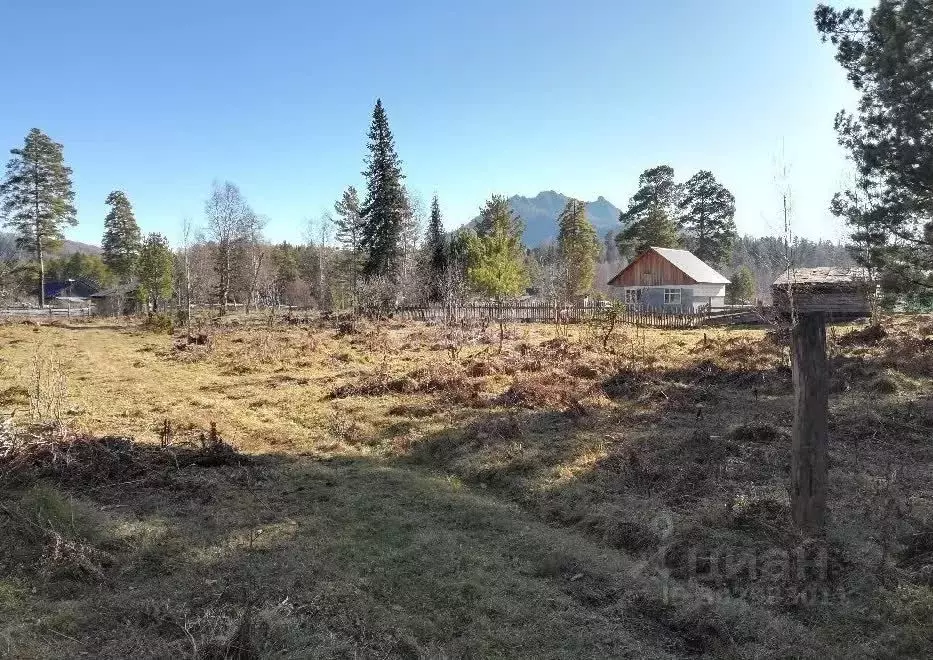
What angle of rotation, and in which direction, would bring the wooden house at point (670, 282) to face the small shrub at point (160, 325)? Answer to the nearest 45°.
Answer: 0° — it already faces it

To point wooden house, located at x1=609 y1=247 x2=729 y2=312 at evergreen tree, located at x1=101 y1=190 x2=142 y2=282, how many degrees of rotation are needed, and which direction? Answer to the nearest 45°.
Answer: approximately 45° to its right

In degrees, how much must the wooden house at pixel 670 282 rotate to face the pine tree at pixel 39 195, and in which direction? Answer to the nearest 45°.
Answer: approximately 45° to its right

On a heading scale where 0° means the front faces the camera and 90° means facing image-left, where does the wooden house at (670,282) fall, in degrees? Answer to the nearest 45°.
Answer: approximately 45°

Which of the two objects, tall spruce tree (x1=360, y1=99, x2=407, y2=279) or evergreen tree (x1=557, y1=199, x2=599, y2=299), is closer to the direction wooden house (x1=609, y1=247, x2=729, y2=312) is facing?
the tall spruce tree

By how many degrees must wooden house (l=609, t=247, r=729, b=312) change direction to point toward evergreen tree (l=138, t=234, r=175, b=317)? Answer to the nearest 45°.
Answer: approximately 45° to its right

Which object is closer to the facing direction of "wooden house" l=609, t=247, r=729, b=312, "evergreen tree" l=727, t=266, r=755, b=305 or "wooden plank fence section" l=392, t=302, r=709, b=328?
the wooden plank fence section
